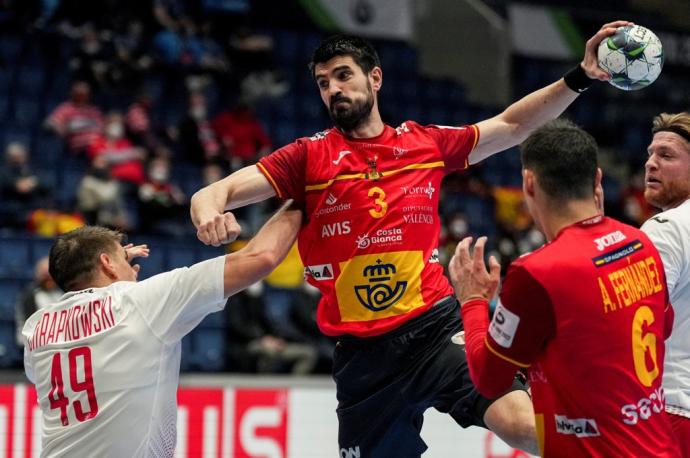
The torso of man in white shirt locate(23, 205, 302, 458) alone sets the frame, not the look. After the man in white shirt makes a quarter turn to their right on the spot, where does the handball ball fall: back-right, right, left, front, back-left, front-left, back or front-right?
front-left

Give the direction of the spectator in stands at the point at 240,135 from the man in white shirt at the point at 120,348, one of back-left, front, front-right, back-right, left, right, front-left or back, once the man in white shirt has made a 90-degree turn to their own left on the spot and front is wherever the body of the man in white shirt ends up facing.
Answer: front-right

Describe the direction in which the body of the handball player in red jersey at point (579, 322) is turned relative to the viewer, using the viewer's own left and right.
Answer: facing away from the viewer and to the left of the viewer

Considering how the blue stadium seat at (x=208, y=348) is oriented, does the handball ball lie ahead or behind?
ahead

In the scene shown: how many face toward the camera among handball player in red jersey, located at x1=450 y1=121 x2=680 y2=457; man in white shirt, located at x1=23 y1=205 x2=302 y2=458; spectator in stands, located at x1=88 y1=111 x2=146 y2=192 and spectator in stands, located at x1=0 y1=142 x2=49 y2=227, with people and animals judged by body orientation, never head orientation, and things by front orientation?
2

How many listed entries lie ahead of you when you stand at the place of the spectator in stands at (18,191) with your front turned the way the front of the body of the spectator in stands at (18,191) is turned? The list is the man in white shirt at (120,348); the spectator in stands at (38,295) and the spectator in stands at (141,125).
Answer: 2

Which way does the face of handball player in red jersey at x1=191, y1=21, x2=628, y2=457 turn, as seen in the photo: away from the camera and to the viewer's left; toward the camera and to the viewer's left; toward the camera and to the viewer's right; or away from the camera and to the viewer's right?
toward the camera and to the viewer's left

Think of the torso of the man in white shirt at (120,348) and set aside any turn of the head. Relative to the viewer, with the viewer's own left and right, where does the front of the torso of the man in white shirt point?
facing away from the viewer and to the right of the viewer

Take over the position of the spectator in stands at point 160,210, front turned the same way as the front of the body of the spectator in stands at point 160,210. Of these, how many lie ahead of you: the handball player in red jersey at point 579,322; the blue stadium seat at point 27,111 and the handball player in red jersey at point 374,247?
2

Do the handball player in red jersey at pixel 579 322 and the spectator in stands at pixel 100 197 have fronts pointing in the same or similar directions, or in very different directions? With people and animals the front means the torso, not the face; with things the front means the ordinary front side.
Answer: very different directions

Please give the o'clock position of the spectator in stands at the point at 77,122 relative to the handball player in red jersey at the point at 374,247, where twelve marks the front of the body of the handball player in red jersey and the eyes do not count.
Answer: The spectator in stands is roughly at 5 o'clock from the handball player in red jersey.

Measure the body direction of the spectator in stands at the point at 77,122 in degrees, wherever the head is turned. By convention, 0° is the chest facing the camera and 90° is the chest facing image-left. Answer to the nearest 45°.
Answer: approximately 0°
